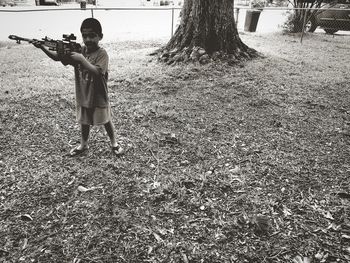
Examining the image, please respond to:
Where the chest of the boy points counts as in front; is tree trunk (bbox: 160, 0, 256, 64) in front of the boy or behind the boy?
behind

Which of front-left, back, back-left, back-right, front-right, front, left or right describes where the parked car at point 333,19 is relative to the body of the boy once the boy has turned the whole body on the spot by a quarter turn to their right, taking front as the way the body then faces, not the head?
right

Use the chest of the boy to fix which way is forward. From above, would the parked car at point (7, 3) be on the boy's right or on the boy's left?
on the boy's right
